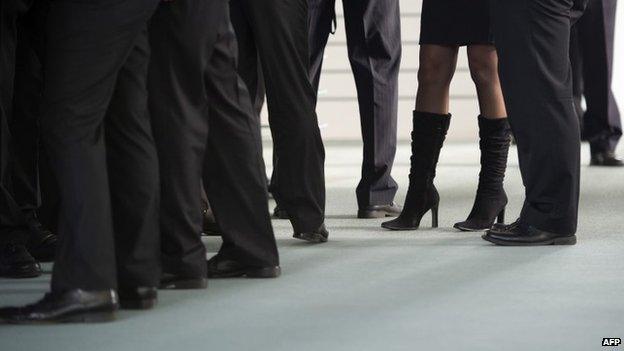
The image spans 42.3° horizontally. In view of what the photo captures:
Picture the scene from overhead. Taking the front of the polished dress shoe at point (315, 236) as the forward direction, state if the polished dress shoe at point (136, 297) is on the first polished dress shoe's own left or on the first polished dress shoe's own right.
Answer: on the first polished dress shoe's own left

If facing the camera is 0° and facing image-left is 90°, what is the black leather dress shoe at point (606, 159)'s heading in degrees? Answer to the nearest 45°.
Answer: approximately 270°

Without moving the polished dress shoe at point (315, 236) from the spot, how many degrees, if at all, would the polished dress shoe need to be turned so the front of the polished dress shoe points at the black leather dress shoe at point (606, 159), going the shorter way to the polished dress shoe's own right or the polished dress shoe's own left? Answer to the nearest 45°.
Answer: approximately 135° to the polished dress shoe's own right

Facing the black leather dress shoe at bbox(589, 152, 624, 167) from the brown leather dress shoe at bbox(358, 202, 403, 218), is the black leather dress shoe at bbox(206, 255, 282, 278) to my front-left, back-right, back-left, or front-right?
back-right
